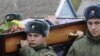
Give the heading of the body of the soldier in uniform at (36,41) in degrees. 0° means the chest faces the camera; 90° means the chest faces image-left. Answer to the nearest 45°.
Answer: approximately 45°

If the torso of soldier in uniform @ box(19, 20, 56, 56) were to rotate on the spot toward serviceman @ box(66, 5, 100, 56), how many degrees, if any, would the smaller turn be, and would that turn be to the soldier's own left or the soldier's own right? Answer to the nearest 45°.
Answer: approximately 135° to the soldier's own left
